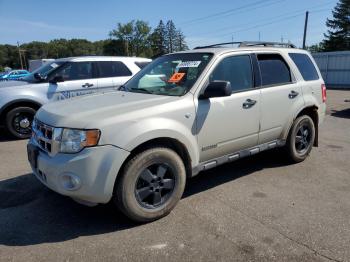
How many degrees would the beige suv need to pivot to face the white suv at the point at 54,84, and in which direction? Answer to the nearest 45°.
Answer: approximately 90° to its right

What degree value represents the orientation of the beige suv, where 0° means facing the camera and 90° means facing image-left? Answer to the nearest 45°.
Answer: approximately 45°

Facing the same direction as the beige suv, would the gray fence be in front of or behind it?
behind

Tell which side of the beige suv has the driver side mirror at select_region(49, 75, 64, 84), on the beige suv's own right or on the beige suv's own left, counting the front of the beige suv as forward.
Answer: on the beige suv's own right
